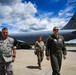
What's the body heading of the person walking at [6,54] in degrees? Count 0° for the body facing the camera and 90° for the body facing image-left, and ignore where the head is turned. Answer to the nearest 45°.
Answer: approximately 0°

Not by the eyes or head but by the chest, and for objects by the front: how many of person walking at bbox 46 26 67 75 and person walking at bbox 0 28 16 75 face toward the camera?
2

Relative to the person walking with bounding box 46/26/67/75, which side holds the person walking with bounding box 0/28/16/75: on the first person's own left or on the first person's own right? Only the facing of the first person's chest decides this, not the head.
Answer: on the first person's own right

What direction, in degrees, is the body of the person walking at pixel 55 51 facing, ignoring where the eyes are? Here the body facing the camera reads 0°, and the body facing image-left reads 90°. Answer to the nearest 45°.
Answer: approximately 0°

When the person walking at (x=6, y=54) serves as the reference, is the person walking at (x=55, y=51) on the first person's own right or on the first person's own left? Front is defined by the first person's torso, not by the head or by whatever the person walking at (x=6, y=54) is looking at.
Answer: on the first person's own left
